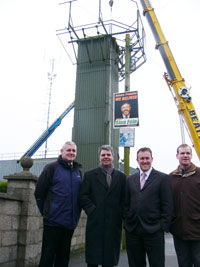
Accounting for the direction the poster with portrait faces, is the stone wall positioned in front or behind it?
in front

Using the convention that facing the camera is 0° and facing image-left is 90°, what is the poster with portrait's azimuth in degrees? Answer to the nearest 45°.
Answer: approximately 0°

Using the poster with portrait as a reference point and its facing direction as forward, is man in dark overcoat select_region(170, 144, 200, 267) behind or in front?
in front

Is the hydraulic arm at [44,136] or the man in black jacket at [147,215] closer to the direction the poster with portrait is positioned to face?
the man in black jacket

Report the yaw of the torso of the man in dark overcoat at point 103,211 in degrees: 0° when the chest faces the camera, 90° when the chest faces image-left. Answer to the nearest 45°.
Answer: approximately 0°

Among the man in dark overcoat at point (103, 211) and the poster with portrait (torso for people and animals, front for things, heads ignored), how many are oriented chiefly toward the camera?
2

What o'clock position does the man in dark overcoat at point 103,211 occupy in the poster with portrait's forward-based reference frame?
The man in dark overcoat is roughly at 12 o'clock from the poster with portrait.

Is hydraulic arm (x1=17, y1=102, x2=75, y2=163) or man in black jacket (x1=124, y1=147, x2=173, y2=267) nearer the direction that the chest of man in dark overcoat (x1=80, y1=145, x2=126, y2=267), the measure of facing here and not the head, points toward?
the man in black jacket

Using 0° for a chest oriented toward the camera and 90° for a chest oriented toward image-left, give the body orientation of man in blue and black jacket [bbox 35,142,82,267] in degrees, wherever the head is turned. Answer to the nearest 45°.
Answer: approximately 315°
